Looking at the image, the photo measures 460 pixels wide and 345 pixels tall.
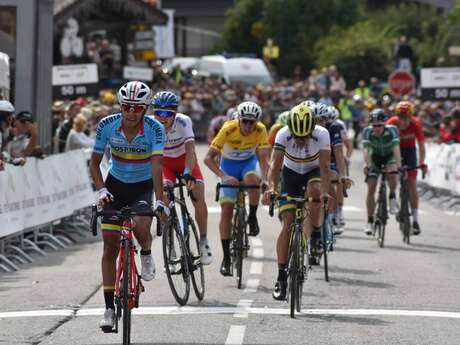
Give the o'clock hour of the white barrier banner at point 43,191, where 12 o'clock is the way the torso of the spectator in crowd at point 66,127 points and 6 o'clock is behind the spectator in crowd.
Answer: The white barrier banner is roughly at 3 o'clock from the spectator in crowd.

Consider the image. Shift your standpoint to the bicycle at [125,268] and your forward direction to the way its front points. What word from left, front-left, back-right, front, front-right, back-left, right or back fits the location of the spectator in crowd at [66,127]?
back

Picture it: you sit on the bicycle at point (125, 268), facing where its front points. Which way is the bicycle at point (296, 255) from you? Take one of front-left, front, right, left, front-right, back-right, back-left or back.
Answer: back-left

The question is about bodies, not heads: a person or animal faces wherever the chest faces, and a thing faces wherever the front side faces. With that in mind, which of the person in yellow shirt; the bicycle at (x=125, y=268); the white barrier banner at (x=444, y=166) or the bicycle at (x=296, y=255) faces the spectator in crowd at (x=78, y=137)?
the white barrier banner

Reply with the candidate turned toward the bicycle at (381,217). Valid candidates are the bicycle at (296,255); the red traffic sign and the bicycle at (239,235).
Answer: the red traffic sign

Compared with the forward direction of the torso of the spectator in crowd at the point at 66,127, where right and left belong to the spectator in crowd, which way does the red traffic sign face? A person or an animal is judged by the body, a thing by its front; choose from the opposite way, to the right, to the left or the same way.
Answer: to the right

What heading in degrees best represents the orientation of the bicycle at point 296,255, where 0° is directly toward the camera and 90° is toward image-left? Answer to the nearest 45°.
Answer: approximately 0°

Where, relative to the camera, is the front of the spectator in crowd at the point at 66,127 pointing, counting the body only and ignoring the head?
to the viewer's right

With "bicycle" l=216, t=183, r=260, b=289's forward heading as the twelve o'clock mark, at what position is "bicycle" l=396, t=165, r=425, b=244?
"bicycle" l=396, t=165, r=425, b=244 is roughly at 7 o'clock from "bicycle" l=216, t=183, r=260, b=289.
